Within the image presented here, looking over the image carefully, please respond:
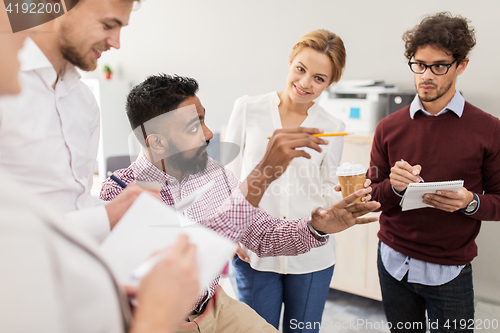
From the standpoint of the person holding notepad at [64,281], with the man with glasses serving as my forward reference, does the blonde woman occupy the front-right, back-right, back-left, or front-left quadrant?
front-left

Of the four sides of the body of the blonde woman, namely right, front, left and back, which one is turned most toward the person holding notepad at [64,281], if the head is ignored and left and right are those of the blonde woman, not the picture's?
front

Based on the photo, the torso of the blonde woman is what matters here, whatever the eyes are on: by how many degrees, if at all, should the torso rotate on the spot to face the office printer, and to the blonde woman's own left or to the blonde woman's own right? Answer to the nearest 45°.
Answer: approximately 180°

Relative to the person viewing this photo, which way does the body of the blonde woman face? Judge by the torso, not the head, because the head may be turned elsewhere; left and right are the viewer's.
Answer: facing the viewer

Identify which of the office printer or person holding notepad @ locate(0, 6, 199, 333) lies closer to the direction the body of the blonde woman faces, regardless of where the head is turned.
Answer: the person holding notepad

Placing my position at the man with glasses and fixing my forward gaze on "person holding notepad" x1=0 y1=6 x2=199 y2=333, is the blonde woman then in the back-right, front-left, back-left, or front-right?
front-right

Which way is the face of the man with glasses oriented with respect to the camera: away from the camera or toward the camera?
toward the camera

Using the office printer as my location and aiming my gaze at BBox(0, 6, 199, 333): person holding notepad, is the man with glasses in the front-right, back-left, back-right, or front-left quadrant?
front-left

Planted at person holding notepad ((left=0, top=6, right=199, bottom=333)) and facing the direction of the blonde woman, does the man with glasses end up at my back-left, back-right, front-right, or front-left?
front-right
